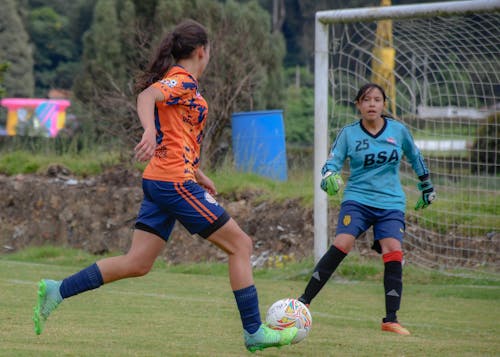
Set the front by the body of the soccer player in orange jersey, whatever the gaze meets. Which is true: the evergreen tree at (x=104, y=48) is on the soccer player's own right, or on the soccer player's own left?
on the soccer player's own left

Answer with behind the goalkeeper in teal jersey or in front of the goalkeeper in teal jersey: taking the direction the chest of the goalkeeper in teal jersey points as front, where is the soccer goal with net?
behind

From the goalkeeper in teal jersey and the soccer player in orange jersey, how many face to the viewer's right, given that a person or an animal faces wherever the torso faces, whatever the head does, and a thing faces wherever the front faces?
1

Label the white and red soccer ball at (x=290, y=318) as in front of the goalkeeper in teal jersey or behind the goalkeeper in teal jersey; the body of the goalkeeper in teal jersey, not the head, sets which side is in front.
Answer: in front

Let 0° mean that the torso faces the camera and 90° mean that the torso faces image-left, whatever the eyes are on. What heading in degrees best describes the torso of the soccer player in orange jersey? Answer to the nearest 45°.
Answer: approximately 270°

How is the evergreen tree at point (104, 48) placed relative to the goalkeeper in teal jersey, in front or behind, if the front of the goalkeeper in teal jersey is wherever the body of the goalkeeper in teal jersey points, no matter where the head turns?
behind

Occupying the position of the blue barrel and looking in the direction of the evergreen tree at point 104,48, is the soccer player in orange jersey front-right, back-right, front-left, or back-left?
back-left

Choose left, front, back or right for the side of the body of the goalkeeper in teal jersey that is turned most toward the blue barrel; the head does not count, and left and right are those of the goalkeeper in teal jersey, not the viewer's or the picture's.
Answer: back

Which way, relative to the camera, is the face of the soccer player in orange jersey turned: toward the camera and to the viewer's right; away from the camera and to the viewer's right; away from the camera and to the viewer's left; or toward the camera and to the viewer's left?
away from the camera and to the viewer's right

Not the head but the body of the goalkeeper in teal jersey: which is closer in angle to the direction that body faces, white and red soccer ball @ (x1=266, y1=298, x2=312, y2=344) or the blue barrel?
the white and red soccer ball
